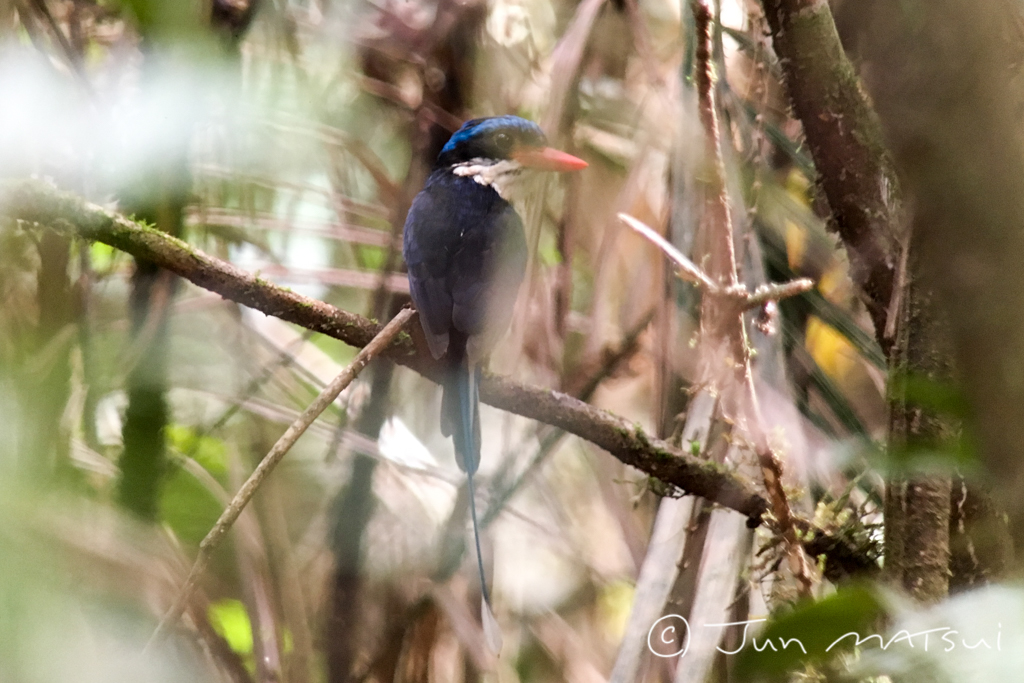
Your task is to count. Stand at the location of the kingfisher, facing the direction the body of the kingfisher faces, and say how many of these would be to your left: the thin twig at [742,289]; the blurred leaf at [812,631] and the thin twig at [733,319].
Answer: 0

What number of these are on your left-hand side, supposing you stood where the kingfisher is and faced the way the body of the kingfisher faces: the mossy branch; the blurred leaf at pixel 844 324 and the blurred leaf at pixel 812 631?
0

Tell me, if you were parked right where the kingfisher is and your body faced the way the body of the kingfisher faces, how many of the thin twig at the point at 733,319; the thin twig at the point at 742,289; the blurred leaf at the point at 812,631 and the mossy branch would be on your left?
0

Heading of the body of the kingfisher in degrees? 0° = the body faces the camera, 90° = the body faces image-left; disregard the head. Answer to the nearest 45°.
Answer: approximately 225°

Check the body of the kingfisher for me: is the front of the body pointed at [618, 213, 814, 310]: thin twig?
no

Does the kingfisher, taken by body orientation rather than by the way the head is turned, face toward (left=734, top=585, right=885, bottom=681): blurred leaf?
no

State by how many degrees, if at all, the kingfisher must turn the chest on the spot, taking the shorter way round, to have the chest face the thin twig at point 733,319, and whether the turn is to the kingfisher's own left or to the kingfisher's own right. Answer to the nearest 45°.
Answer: approximately 90° to the kingfisher's own right
